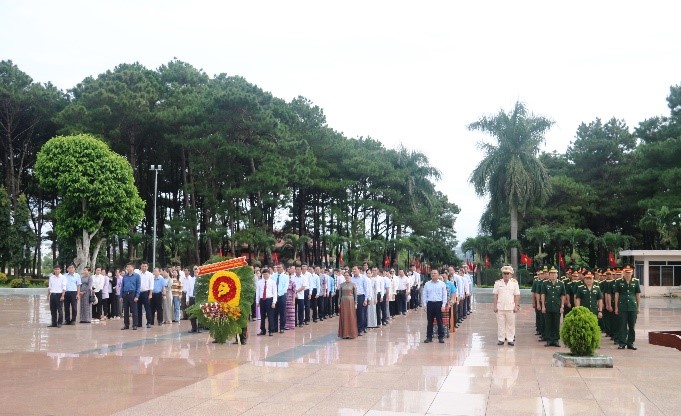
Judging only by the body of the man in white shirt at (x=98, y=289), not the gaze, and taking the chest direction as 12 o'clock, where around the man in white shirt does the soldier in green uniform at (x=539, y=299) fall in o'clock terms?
The soldier in green uniform is roughly at 9 o'clock from the man in white shirt.

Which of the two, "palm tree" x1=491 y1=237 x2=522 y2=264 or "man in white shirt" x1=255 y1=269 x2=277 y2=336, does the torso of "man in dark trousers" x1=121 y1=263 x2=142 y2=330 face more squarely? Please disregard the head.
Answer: the man in white shirt

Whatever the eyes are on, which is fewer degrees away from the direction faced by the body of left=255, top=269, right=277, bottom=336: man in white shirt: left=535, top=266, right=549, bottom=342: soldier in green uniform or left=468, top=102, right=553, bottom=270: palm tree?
the soldier in green uniform

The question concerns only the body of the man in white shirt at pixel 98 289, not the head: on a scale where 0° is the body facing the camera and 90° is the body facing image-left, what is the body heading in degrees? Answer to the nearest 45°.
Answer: approximately 45°

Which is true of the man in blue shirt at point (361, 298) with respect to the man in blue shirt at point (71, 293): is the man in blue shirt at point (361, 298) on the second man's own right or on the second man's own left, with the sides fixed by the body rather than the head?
on the second man's own left
